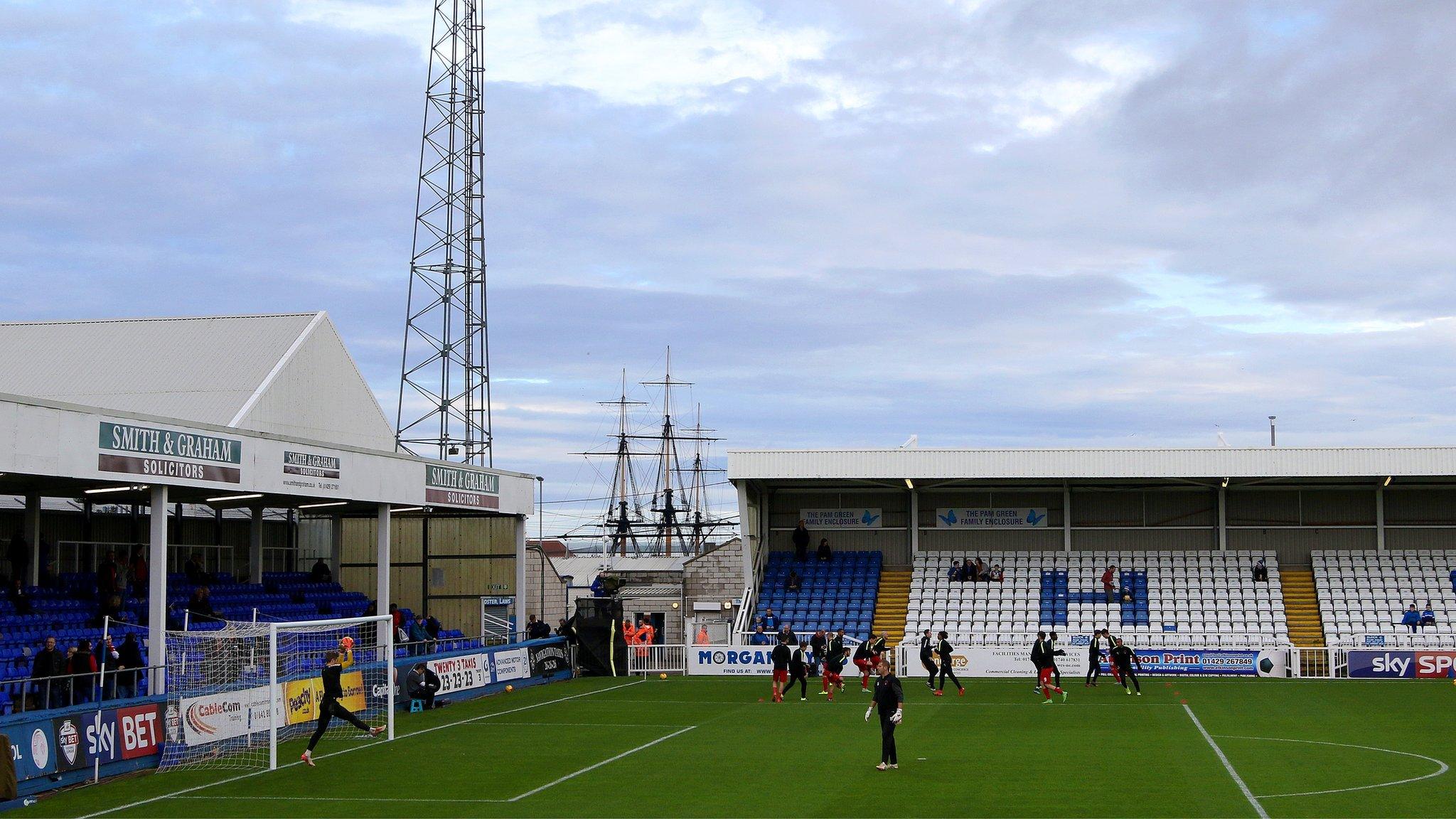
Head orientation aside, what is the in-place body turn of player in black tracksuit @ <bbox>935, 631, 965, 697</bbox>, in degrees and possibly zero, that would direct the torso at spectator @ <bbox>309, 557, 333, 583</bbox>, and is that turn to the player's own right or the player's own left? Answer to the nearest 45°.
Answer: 0° — they already face them

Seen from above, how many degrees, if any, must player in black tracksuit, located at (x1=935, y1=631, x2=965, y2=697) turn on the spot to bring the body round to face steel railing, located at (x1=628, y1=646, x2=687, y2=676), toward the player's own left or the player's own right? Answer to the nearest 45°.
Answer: approximately 45° to the player's own right

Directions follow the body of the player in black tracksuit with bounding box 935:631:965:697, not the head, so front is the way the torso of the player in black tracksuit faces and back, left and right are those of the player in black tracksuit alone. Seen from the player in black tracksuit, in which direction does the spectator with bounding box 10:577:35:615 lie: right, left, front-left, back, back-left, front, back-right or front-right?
front-left

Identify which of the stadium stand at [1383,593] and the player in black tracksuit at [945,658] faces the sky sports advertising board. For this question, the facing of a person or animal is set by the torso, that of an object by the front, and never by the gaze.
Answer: the stadium stand

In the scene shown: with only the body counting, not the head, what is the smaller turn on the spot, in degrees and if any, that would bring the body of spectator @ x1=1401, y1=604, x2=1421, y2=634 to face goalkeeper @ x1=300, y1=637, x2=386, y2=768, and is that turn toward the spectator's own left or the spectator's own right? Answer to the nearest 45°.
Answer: approximately 45° to the spectator's own right

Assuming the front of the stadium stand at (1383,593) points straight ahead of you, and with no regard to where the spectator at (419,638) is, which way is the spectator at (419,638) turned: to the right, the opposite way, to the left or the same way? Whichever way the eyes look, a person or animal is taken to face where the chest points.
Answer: to the left

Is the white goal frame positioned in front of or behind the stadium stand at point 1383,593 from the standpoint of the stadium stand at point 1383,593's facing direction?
in front

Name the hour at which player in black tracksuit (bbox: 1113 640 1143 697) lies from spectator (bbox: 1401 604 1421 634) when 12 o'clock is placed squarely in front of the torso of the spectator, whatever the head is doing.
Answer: The player in black tracksuit is roughly at 1 o'clock from the spectator.

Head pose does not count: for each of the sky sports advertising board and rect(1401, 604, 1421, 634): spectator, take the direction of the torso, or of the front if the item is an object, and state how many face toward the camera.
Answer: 2

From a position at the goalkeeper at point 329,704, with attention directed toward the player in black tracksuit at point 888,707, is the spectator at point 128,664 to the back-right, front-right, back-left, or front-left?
back-left

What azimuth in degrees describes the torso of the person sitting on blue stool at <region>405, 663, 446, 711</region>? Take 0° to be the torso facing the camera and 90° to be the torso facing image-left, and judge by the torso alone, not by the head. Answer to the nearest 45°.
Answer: approximately 270°

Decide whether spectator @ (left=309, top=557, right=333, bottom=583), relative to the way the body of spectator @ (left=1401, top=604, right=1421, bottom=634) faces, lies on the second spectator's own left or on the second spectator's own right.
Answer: on the second spectator's own right

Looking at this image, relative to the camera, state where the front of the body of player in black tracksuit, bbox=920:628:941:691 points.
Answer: to the viewer's right

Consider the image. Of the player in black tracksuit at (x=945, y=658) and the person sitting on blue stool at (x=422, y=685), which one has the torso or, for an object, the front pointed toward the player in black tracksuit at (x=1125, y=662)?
the person sitting on blue stool
